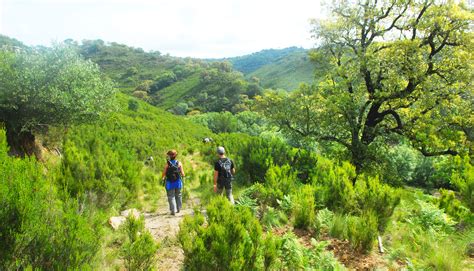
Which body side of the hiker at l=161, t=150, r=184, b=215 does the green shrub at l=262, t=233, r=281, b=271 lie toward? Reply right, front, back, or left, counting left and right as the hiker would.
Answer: back

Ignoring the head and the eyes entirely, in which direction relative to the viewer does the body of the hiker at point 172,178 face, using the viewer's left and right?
facing away from the viewer

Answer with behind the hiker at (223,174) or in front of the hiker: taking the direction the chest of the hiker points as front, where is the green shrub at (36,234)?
behind

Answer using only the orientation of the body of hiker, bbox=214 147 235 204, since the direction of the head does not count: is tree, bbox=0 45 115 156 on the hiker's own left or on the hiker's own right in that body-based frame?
on the hiker's own left

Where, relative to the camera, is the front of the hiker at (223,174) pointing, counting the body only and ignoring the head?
away from the camera

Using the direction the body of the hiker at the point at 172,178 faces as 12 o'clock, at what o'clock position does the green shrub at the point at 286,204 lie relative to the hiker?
The green shrub is roughly at 4 o'clock from the hiker.

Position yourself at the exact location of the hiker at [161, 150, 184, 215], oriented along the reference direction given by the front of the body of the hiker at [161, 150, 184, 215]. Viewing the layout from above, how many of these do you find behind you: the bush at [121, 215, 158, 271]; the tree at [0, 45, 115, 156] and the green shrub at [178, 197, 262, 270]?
2

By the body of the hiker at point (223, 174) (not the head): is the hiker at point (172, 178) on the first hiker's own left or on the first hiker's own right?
on the first hiker's own left

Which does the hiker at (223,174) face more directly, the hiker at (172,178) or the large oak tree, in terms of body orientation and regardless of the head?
the large oak tree

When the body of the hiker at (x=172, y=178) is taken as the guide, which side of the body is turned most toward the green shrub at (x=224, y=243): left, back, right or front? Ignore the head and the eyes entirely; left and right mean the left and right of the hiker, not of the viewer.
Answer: back

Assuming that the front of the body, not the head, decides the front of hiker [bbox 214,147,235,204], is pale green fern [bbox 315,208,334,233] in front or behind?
behind

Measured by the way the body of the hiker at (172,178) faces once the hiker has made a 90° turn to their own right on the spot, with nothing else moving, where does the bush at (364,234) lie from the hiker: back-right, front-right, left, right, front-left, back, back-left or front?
front-right

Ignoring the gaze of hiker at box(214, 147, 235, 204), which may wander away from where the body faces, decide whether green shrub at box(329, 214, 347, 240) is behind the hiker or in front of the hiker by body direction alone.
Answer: behind

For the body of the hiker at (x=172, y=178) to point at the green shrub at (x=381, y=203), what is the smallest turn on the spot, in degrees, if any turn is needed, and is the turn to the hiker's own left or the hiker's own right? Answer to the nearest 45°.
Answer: approximately 135° to the hiker's own right
